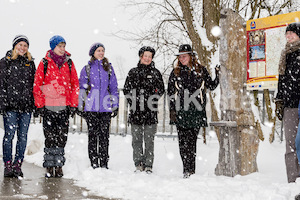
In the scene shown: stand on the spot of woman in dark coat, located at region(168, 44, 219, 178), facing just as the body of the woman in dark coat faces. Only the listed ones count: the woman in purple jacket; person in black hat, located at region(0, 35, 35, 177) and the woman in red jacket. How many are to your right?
3

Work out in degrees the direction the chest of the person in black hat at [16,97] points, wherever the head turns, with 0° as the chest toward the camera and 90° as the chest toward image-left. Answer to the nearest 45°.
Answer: approximately 0°

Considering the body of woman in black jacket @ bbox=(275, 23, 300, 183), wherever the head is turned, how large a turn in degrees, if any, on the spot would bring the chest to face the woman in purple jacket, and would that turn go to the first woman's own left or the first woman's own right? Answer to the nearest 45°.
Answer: approximately 45° to the first woman's own right

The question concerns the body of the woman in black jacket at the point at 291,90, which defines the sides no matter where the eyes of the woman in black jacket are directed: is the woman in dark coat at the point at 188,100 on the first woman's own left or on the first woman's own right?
on the first woman's own right

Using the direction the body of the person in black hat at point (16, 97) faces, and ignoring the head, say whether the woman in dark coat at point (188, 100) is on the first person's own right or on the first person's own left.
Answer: on the first person's own left

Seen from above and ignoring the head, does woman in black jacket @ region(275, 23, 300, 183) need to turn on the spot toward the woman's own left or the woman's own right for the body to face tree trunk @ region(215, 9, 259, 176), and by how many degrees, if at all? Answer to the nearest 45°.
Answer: approximately 90° to the woman's own right

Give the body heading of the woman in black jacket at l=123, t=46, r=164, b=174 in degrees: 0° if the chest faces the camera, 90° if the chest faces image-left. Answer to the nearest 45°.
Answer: approximately 0°

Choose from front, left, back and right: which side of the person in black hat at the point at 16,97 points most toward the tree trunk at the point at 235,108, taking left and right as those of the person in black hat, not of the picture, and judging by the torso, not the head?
left

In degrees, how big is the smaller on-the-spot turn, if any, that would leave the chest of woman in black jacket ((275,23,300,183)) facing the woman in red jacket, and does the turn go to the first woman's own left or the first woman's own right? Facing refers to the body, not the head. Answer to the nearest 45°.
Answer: approximately 45° to the first woman's own right

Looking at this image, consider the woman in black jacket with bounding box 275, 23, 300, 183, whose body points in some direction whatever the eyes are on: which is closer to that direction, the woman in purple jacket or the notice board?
the woman in purple jacket

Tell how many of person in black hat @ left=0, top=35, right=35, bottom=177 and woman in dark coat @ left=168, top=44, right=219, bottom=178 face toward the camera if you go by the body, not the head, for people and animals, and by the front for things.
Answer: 2
